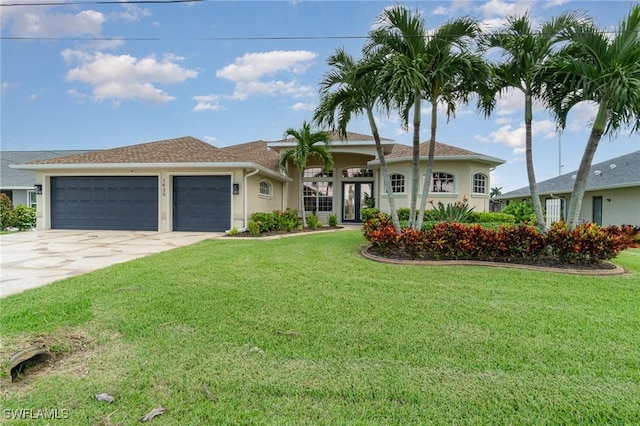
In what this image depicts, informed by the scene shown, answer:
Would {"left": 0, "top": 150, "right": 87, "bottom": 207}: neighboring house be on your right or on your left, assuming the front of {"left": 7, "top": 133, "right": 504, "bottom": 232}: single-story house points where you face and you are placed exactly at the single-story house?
on your right

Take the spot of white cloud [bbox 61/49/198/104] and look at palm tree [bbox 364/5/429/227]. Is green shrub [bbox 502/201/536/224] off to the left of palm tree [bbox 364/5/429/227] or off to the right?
left

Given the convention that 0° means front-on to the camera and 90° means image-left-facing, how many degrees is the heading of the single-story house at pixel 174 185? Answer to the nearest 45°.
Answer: approximately 0°

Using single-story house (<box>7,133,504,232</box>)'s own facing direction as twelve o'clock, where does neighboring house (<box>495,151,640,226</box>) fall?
The neighboring house is roughly at 9 o'clock from the single-story house.

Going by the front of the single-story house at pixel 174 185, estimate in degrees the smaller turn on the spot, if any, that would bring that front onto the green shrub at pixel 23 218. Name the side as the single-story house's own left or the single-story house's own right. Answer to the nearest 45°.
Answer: approximately 90° to the single-story house's own right
